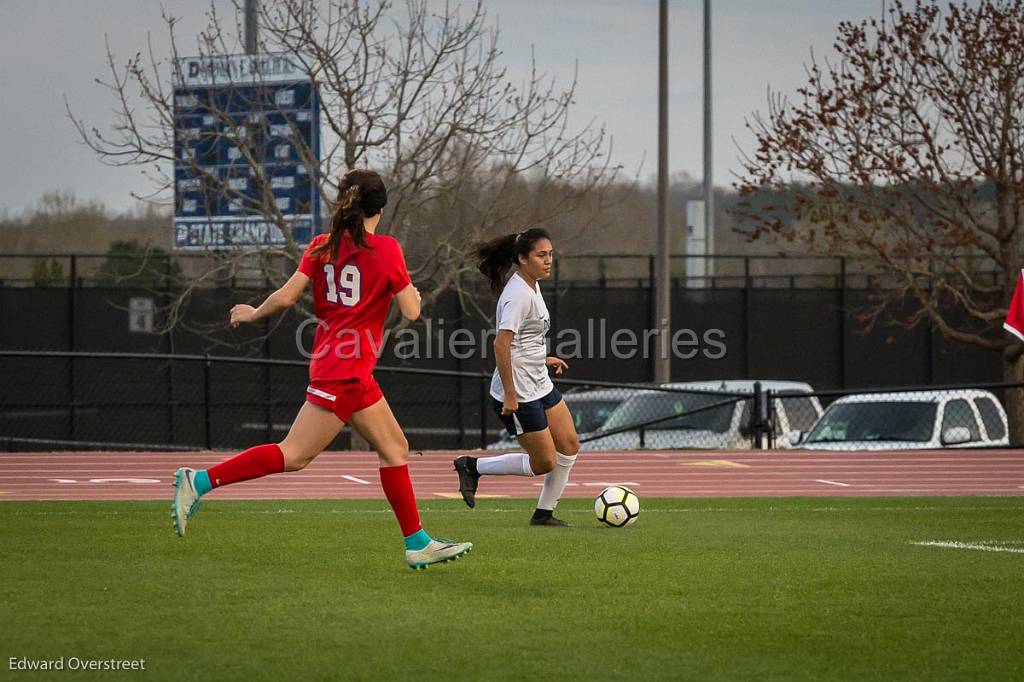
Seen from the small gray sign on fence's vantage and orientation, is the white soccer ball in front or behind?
in front

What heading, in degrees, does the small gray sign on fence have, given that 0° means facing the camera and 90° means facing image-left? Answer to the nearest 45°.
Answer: approximately 0°

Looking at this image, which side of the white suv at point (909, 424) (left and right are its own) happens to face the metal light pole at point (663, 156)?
right

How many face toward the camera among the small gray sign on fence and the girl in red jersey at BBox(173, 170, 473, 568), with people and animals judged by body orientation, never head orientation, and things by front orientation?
1

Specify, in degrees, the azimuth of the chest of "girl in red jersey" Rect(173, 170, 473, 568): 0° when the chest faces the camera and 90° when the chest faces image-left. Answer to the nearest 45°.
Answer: approximately 225°

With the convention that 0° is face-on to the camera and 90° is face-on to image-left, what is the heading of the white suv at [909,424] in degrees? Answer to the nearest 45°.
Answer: approximately 45°

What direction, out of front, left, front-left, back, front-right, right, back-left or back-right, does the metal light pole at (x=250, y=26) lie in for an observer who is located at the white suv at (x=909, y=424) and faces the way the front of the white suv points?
front-right

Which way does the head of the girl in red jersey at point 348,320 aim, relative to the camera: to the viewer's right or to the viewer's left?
to the viewer's right

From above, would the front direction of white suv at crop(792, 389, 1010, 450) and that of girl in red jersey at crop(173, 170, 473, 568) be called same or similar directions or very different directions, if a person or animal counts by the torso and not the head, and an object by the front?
very different directions

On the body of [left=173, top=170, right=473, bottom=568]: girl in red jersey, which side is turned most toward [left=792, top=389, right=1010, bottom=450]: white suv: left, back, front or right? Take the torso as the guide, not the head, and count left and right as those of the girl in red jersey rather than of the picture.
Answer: front

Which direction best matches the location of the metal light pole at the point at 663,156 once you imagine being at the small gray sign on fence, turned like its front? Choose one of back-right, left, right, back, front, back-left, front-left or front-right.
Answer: front-left

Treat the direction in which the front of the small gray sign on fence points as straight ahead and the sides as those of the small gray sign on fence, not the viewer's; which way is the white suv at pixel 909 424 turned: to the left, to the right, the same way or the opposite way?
to the right
